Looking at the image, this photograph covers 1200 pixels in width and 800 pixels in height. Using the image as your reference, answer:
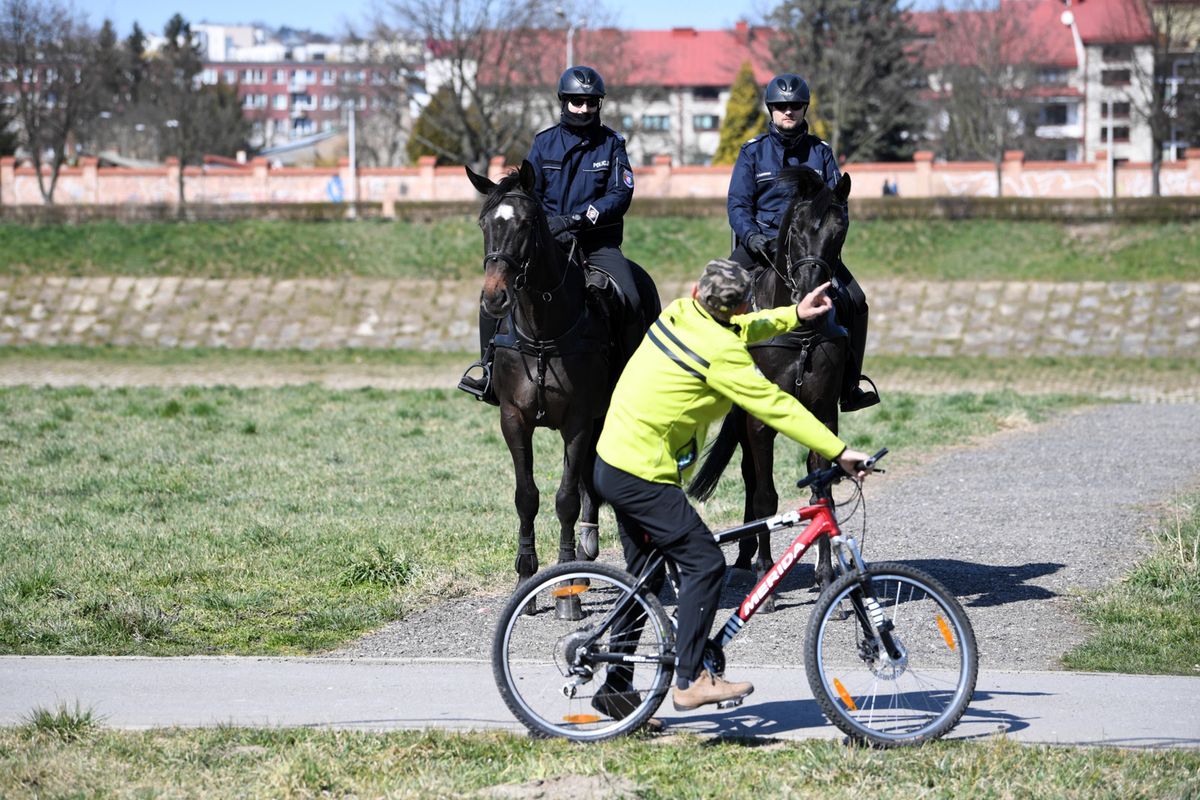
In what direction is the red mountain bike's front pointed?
to the viewer's right

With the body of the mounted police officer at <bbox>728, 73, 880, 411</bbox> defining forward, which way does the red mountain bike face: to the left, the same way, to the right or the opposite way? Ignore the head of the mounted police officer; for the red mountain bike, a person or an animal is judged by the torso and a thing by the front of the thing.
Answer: to the left

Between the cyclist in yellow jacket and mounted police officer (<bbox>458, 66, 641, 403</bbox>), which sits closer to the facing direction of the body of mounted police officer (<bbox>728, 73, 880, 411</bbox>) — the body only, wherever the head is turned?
the cyclist in yellow jacket

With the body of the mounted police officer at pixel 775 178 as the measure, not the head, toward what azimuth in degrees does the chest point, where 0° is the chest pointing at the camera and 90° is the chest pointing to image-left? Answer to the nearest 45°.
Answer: approximately 0°

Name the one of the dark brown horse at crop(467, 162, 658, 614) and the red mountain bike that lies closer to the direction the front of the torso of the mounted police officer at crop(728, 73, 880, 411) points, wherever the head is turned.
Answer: the red mountain bike

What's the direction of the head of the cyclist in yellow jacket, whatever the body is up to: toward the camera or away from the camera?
away from the camera

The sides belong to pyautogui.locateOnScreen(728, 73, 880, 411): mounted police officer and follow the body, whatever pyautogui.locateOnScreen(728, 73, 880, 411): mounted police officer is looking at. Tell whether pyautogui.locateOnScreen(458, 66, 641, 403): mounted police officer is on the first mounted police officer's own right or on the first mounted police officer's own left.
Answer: on the first mounted police officer's own right

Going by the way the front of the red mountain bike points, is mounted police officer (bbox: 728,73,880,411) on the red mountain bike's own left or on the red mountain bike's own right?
on the red mountain bike's own left

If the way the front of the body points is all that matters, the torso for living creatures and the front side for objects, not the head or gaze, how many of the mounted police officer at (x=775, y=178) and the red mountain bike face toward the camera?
1

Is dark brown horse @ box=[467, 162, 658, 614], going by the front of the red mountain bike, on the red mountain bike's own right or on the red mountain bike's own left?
on the red mountain bike's own left

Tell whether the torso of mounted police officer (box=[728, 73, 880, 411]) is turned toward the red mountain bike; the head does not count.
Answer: yes

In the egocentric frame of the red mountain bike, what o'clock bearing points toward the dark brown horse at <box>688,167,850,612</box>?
The dark brown horse is roughly at 9 o'clock from the red mountain bike.
